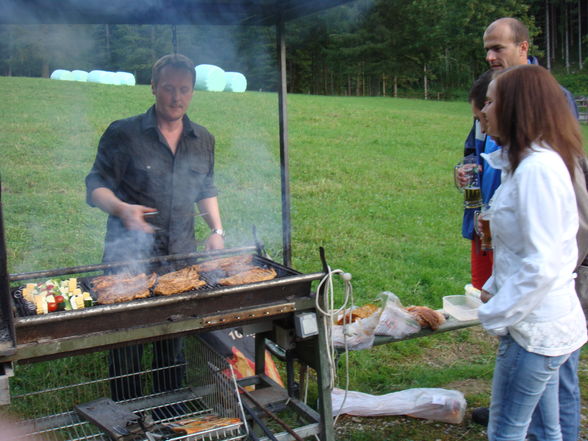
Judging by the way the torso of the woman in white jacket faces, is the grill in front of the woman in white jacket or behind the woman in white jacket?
in front

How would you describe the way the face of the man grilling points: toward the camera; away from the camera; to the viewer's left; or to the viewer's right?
toward the camera

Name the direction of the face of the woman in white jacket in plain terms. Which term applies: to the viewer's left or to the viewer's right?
to the viewer's left

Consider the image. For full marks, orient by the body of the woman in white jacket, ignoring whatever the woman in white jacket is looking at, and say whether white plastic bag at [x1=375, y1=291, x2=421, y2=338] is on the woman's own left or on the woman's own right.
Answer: on the woman's own right

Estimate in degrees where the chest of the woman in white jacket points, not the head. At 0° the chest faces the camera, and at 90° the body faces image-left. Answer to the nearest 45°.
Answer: approximately 90°

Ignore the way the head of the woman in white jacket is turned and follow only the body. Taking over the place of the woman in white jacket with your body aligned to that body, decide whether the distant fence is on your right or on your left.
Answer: on your right

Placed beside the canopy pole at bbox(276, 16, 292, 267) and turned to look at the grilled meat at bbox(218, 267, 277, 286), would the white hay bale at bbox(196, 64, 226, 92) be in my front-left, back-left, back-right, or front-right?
back-right

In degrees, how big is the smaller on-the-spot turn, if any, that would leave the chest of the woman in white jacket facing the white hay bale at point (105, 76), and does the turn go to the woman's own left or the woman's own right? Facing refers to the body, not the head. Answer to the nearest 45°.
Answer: approximately 45° to the woman's own right

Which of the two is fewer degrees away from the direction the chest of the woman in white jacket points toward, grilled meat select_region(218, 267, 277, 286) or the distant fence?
the grilled meat
